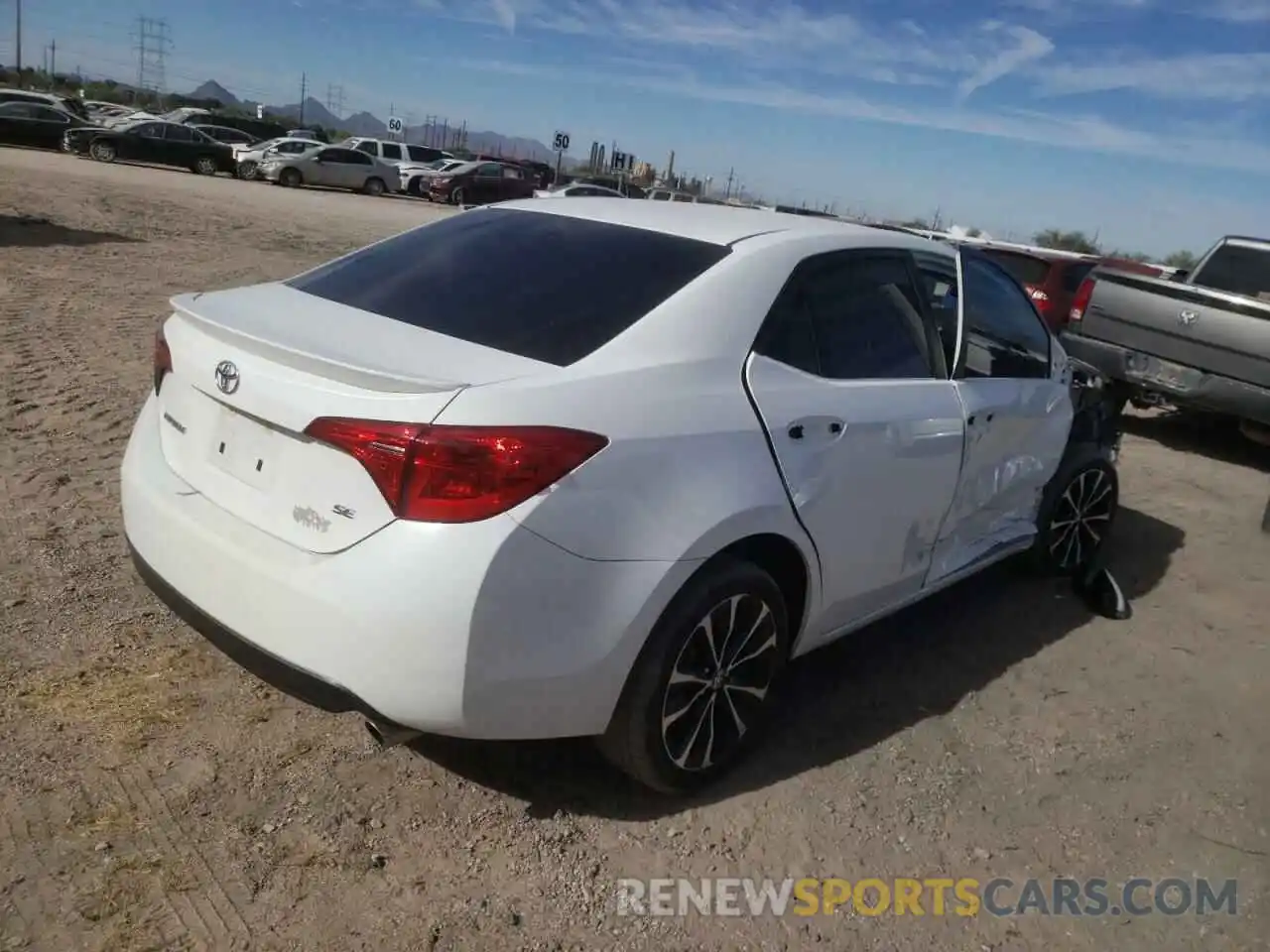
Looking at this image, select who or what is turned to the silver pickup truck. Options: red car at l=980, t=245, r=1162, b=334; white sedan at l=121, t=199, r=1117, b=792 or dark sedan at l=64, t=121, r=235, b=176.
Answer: the white sedan

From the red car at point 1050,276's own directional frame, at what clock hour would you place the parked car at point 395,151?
The parked car is roughly at 9 o'clock from the red car.

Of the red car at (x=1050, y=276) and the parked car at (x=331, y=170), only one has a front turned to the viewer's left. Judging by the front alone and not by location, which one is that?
the parked car

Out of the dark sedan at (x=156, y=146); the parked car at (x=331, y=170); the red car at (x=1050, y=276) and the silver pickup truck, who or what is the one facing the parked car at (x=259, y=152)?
the parked car at (x=331, y=170)

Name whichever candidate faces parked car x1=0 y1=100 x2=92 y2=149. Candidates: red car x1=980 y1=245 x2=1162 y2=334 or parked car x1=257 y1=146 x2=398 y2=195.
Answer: parked car x1=257 y1=146 x2=398 y2=195

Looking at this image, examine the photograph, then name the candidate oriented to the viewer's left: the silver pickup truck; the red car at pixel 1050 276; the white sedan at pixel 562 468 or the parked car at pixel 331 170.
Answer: the parked car

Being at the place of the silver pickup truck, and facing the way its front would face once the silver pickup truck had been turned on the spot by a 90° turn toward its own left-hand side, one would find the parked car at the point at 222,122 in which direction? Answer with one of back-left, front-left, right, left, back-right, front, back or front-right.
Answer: front

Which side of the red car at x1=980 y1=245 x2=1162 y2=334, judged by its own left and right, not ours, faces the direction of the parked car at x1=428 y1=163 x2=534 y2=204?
left

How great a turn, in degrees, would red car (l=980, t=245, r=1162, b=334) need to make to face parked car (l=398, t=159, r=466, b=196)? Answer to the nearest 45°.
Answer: approximately 90° to its left

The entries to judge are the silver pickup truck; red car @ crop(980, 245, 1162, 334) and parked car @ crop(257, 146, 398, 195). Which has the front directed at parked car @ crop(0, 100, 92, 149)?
parked car @ crop(257, 146, 398, 195)

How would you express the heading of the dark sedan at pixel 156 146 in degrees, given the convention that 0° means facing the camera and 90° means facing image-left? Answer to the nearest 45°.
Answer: approximately 90°

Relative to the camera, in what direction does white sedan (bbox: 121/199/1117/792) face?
facing away from the viewer and to the right of the viewer

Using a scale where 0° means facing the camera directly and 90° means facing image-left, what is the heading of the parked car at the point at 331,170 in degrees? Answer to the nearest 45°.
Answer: approximately 90°

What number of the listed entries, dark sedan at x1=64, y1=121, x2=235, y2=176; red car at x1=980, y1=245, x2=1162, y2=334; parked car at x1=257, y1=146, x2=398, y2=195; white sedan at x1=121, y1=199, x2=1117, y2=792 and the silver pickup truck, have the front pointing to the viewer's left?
2

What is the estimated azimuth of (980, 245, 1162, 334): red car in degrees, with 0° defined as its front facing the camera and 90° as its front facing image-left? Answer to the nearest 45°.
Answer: approximately 225°

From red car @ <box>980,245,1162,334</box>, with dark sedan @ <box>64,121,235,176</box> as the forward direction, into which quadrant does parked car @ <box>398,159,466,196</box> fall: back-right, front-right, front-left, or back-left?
front-right

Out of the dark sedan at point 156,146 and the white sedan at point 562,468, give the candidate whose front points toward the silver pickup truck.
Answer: the white sedan
